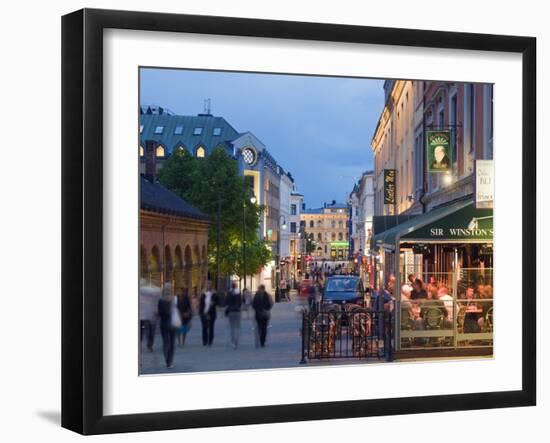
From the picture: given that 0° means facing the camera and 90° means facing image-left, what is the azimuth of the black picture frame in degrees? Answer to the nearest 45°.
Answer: approximately 315°
